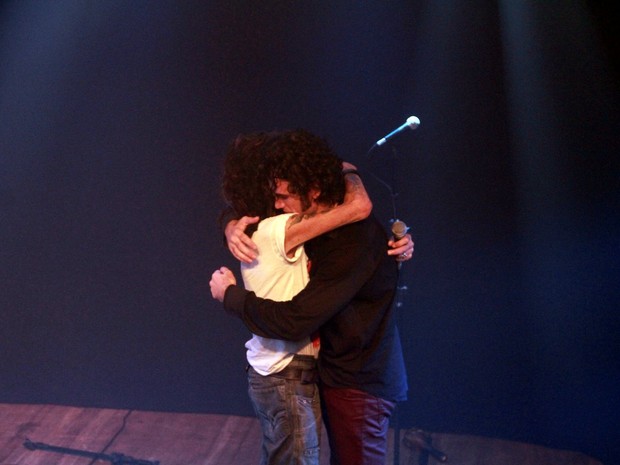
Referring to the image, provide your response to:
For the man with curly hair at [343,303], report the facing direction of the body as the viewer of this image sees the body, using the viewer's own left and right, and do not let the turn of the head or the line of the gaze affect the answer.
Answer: facing to the left of the viewer
